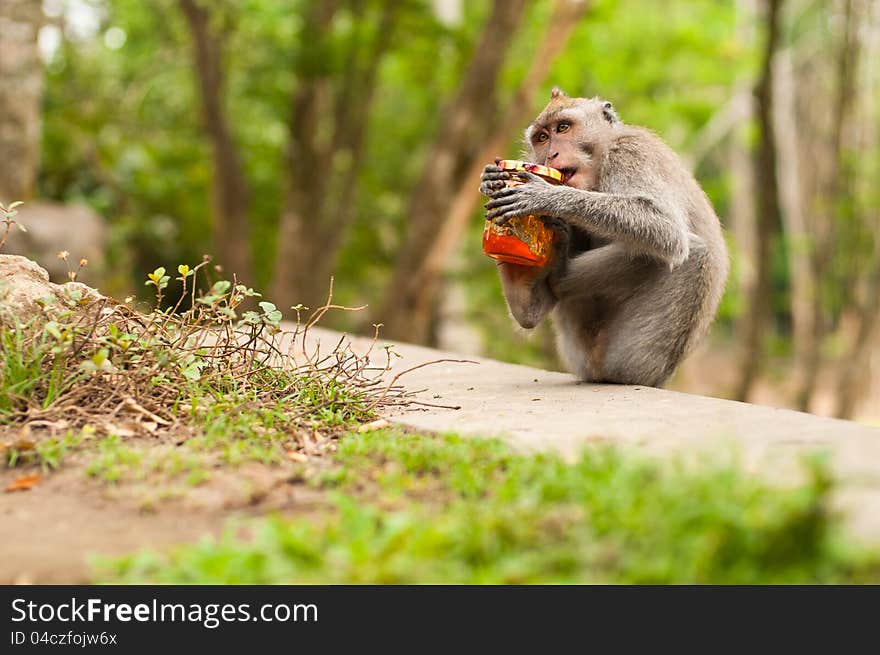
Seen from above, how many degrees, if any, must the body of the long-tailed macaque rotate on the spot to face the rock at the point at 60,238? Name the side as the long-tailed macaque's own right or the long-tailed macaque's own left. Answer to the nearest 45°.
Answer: approximately 45° to the long-tailed macaque's own right

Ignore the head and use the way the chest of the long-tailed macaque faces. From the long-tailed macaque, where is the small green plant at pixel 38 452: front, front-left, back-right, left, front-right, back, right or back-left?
front-left

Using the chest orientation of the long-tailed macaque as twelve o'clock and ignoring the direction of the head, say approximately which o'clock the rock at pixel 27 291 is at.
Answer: The rock is roughly at 11 o'clock from the long-tailed macaque.

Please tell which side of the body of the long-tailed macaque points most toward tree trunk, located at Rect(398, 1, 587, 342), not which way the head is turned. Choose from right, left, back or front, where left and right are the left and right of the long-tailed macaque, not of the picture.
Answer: right

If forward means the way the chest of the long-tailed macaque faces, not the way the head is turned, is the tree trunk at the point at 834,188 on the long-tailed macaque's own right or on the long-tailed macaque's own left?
on the long-tailed macaque's own right

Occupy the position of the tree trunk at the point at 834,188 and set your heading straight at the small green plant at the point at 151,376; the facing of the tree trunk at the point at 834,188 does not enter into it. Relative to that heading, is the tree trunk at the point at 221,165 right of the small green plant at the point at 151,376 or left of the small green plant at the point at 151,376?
right

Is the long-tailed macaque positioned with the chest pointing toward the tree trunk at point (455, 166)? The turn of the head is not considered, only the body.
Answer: no

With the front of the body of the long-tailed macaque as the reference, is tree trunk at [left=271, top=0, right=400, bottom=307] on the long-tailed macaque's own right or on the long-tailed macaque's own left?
on the long-tailed macaque's own right

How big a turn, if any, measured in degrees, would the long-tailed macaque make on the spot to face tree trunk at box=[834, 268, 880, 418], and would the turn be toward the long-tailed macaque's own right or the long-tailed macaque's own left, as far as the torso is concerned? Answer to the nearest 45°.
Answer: approximately 90° to the long-tailed macaque's own right

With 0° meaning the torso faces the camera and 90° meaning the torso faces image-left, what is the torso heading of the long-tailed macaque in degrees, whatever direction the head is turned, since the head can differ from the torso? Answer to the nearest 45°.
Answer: approximately 90°

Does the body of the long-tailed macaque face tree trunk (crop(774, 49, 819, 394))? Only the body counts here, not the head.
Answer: no

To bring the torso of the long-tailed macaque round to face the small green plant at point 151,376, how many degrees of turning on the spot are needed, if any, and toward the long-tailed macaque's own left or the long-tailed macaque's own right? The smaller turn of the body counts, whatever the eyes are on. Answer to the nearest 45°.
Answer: approximately 45° to the long-tailed macaque's own left
